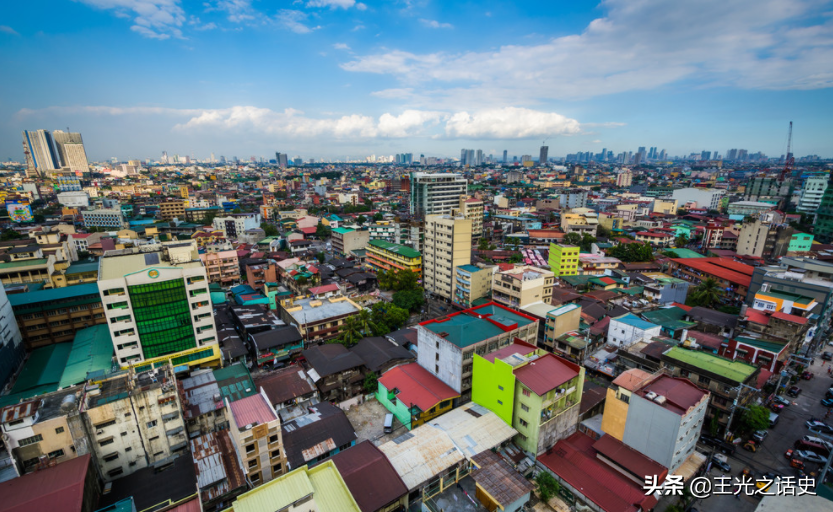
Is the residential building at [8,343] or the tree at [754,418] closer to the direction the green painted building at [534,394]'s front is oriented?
the tree

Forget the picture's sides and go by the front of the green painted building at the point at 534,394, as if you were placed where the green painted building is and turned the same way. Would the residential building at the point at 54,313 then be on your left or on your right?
on your right

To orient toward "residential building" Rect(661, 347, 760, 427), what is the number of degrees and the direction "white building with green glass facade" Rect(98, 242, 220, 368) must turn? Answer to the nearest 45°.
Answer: approximately 45° to its left

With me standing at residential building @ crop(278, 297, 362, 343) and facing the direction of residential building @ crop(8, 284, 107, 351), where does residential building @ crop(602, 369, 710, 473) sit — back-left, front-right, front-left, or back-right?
back-left

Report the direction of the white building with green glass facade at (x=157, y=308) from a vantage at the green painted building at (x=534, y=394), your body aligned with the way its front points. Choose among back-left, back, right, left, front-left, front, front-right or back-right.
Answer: back-right

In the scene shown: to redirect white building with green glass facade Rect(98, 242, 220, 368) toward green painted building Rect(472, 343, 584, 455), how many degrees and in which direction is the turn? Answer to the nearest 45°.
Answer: approximately 45° to its left

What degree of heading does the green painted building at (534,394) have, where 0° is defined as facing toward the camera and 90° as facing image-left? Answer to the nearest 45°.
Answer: approximately 315°

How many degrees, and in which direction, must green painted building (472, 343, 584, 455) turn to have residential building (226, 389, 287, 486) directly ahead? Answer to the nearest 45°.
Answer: approximately 90° to its right

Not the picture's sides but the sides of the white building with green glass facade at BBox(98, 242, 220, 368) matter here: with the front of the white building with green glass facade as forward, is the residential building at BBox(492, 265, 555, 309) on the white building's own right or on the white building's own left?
on the white building's own left

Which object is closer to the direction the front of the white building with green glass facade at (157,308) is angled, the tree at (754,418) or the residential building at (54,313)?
the tree

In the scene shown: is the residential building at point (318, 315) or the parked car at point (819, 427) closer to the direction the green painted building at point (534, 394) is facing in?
the parked car

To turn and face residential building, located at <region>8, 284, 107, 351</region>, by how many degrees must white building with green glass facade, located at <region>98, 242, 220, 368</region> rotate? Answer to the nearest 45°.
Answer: approximately 135° to its right

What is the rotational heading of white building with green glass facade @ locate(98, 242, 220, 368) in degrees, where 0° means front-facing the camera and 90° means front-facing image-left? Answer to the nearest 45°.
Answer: approximately 0°

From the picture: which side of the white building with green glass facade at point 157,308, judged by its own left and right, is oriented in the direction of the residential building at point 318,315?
left

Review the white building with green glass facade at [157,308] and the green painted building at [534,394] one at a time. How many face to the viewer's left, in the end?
0

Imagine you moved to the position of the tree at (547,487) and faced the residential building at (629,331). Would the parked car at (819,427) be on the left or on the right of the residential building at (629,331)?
right

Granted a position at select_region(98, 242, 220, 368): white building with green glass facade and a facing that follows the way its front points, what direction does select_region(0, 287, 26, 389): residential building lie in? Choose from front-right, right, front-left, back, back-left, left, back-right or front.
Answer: back-right

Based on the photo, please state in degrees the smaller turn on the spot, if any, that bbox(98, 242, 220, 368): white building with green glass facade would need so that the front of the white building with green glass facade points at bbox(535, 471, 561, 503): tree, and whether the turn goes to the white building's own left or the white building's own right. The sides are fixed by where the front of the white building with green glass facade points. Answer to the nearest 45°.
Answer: approximately 45° to the white building's own left
